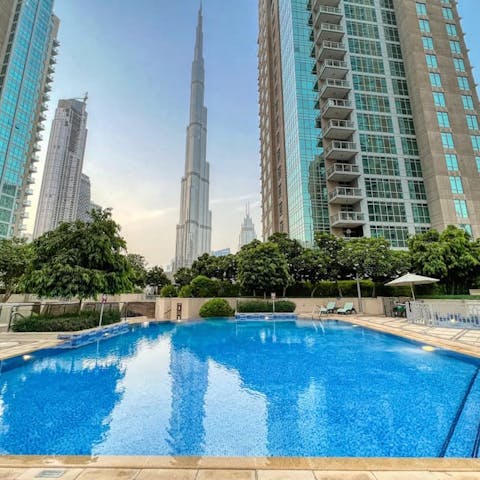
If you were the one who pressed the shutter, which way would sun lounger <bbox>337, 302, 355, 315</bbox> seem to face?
facing the viewer and to the left of the viewer

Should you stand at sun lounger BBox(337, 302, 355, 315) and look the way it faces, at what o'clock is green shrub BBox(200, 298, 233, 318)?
The green shrub is roughly at 1 o'clock from the sun lounger.

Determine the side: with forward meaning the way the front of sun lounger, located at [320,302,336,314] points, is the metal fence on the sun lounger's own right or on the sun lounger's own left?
on the sun lounger's own left

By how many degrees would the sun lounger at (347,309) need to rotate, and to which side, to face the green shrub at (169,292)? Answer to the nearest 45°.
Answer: approximately 45° to its right

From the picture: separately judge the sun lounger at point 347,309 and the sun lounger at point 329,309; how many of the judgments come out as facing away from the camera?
0
